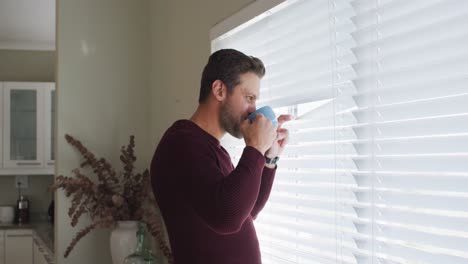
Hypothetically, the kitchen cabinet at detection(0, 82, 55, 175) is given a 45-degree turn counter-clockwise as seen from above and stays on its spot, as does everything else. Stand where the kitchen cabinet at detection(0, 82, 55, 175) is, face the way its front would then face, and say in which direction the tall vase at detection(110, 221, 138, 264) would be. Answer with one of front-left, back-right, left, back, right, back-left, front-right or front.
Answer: front-right

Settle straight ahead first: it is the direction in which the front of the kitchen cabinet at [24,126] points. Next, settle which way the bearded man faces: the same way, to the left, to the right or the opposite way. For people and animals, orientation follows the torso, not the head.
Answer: to the left

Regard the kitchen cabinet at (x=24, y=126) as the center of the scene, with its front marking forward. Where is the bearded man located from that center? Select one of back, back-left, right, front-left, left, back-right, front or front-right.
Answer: front

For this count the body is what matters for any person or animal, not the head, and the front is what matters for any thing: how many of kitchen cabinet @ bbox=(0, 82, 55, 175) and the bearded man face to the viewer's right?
1

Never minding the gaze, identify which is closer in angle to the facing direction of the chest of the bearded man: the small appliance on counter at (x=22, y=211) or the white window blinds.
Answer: the white window blinds

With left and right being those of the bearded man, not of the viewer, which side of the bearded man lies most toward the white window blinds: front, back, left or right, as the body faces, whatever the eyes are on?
front

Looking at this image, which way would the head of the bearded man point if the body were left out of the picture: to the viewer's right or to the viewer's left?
to the viewer's right

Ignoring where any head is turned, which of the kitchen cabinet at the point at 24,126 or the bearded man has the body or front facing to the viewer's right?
the bearded man

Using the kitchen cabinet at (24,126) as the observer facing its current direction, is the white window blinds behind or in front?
in front

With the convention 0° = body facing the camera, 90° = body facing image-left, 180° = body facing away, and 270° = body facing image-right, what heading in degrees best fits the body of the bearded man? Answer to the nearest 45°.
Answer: approximately 270°

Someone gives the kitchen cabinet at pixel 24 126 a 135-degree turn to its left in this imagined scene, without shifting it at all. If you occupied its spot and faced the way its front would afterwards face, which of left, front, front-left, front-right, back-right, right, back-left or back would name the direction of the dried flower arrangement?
back-right

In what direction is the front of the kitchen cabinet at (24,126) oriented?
toward the camera

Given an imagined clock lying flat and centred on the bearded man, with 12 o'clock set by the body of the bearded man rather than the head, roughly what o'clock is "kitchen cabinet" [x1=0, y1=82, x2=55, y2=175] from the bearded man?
The kitchen cabinet is roughly at 8 o'clock from the bearded man.

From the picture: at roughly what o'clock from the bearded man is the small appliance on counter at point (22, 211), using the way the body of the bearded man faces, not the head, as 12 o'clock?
The small appliance on counter is roughly at 8 o'clock from the bearded man.

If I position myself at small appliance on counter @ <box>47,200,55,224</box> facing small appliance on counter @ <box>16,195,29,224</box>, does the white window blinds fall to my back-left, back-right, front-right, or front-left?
back-left
